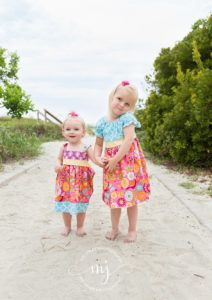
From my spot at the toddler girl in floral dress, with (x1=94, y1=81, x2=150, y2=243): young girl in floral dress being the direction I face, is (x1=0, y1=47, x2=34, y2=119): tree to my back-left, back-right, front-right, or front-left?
back-left

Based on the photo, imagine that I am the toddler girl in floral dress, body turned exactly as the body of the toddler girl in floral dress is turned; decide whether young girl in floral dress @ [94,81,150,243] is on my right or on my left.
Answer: on my left

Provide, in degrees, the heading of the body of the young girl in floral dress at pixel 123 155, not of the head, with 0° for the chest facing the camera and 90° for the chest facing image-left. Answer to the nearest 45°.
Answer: approximately 45°

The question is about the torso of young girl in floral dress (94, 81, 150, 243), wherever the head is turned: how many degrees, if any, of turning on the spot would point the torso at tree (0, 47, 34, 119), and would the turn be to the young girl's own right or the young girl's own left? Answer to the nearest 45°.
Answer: approximately 90° to the young girl's own right

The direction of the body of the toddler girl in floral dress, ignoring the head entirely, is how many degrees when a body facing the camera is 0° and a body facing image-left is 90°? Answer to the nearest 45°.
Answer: approximately 0°

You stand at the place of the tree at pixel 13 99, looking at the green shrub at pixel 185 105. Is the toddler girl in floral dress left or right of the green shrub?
right

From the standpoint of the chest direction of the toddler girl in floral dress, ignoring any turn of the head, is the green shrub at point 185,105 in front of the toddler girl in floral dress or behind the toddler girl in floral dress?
behind

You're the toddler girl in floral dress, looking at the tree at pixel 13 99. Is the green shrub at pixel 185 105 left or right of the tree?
right

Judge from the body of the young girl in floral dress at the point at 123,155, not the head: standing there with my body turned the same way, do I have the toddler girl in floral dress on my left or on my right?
on my right

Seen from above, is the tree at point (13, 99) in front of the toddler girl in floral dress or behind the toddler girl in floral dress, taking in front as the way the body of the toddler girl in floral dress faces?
behind

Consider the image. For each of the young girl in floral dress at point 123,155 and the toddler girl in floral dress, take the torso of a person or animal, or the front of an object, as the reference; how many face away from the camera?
0
